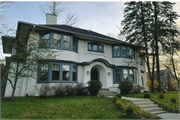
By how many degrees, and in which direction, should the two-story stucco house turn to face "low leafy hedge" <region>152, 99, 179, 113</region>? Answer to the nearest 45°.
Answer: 0° — it already faces it

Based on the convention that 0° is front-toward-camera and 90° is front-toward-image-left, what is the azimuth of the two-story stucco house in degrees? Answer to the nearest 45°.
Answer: approximately 315°

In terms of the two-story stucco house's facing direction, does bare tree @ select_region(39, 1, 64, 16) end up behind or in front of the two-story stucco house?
behind

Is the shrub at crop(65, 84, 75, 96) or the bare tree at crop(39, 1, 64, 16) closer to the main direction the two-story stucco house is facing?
the shrub

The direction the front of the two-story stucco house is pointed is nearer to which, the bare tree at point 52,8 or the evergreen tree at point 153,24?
the evergreen tree

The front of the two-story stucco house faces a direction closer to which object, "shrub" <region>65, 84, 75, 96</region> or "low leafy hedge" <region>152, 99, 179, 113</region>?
the low leafy hedge

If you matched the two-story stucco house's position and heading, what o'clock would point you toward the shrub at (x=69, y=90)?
The shrub is roughly at 2 o'clock from the two-story stucco house.
